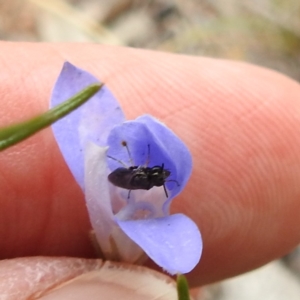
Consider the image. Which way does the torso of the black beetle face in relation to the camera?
to the viewer's right
